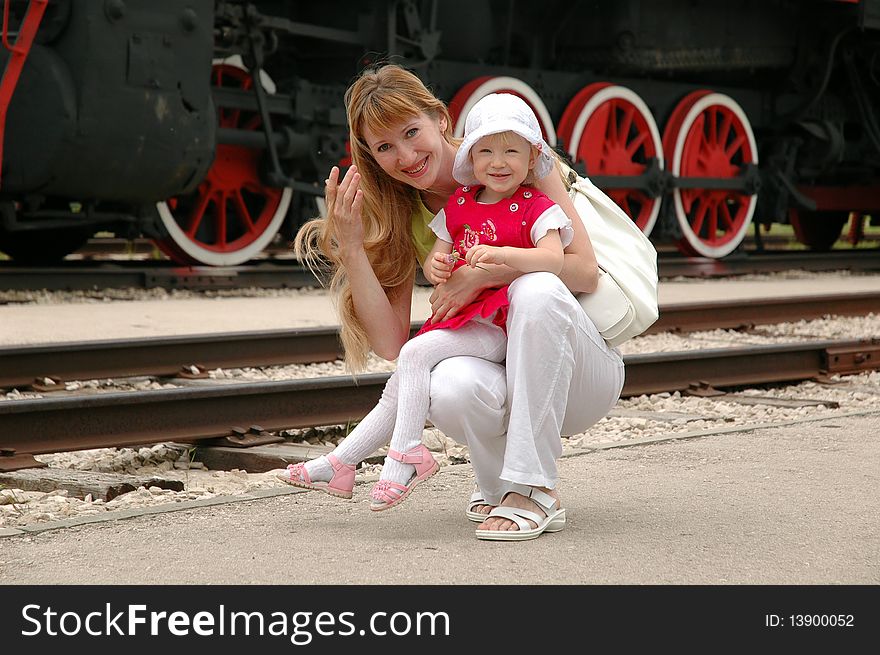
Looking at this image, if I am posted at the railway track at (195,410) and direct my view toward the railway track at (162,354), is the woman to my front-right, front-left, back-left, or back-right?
back-right

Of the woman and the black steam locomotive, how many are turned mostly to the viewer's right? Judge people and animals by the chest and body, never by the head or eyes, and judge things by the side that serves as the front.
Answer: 0

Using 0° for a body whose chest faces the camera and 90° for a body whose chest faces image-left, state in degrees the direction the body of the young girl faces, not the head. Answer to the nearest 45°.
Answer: approximately 45°

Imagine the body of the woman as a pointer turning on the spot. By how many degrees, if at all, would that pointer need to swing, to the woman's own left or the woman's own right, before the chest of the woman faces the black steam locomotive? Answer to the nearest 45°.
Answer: approximately 135° to the woman's own right

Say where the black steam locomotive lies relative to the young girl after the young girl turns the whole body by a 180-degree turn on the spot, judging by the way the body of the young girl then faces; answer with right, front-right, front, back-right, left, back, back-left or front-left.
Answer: front-left

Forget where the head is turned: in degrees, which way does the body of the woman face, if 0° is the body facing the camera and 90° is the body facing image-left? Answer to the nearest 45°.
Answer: approximately 45°

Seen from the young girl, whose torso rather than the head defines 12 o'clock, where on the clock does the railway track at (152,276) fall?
The railway track is roughly at 4 o'clock from the young girl.

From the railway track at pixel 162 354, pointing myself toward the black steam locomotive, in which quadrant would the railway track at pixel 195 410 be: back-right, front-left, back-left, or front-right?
back-right

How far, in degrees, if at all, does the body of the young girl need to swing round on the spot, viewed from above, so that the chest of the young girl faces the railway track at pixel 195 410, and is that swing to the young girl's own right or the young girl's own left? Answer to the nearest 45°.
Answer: approximately 90° to the young girl's own right
